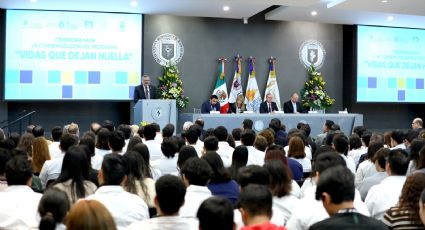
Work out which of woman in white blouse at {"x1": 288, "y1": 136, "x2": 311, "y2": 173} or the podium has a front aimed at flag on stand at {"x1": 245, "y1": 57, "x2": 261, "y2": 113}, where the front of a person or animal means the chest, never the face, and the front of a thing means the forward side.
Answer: the woman in white blouse

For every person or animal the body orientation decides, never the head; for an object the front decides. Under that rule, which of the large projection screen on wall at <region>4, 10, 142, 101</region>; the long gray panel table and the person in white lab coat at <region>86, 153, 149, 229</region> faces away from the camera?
the person in white lab coat

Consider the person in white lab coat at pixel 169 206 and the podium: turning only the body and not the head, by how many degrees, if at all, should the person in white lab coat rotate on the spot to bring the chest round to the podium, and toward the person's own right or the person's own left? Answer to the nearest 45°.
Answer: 0° — they already face it

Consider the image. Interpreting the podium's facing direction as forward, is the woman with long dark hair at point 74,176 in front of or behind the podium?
in front

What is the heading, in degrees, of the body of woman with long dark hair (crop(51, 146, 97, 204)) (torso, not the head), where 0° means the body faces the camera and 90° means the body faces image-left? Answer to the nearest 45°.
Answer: approximately 180°

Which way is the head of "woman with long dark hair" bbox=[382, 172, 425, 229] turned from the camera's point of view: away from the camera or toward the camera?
away from the camera

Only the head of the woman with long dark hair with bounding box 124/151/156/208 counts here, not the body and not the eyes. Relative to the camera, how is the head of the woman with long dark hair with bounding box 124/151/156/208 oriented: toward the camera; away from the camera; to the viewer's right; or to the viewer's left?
away from the camera

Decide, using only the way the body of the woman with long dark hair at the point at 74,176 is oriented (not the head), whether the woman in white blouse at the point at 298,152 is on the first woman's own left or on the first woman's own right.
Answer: on the first woman's own right

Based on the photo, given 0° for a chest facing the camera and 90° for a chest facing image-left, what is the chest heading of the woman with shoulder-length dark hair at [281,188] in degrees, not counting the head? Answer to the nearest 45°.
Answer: approximately 135°

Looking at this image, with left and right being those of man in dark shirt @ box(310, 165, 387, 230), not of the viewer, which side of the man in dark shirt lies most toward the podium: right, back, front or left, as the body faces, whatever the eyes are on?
front

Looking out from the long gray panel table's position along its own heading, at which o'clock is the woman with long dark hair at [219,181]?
The woman with long dark hair is roughly at 12 o'clock from the long gray panel table.

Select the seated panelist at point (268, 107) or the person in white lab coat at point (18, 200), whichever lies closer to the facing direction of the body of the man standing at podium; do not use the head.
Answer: the person in white lab coat

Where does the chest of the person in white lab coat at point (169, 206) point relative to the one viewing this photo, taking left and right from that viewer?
facing away from the viewer

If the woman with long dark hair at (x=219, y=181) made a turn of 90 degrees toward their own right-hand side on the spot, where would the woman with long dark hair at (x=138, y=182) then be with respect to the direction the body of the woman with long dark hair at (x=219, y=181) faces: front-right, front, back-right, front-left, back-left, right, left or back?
back-left

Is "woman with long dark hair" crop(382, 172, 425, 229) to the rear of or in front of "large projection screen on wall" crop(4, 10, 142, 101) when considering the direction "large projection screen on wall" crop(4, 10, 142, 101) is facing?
in front
